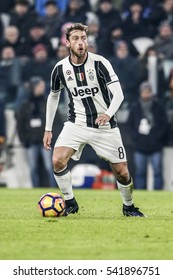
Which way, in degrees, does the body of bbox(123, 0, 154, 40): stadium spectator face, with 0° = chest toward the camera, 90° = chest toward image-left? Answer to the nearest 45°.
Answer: approximately 0°

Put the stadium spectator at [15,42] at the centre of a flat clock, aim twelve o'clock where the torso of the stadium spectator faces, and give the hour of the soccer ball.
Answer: The soccer ball is roughly at 12 o'clock from the stadium spectator.

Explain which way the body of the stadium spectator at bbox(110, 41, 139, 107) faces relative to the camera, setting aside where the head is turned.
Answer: toward the camera

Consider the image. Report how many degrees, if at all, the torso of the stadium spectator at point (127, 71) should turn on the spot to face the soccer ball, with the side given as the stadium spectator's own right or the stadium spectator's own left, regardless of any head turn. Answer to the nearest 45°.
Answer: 0° — they already face it

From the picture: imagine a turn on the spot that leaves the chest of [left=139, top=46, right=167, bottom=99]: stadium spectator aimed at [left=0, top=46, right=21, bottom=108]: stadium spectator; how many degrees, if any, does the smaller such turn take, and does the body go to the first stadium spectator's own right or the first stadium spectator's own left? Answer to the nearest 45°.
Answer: approximately 90° to the first stadium spectator's own right

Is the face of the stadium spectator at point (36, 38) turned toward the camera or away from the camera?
toward the camera

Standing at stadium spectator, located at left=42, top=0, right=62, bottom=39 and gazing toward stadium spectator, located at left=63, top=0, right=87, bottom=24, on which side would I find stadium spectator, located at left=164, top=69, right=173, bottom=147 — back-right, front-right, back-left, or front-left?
front-right

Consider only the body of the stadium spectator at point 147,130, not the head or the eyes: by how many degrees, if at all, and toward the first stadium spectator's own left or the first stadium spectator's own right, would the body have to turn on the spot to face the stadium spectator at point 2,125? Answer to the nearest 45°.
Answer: approximately 90° to the first stadium spectator's own right
